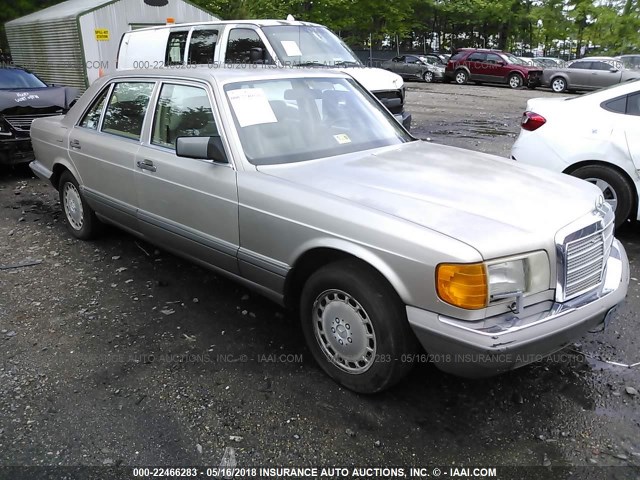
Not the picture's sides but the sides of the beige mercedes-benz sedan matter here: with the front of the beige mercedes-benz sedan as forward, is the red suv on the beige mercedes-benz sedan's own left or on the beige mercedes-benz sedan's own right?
on the beige mercedes-benz sedan's own left

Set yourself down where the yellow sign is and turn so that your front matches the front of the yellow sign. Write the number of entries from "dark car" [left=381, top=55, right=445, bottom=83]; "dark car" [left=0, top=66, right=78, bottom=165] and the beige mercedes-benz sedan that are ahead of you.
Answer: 2

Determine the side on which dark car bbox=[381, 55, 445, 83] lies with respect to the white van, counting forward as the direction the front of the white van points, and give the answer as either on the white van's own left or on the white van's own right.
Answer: on the white van's own left

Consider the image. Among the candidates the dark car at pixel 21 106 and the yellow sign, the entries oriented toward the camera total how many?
2

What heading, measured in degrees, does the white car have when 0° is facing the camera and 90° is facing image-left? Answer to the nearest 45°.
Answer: approximately 270°

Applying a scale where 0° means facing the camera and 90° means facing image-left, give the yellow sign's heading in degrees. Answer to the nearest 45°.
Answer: approximately 0°

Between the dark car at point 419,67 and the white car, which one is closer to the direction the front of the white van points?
the white car
